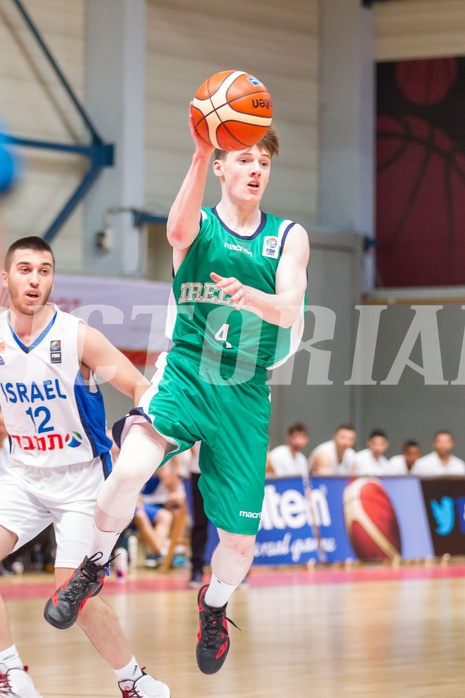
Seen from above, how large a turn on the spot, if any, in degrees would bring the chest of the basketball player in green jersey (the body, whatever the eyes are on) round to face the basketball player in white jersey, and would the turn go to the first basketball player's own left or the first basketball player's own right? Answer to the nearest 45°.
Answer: approximately 90° to the first basketball player's own right

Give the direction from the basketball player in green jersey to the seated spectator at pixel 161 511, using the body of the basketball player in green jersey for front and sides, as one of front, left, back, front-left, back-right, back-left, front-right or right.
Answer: back

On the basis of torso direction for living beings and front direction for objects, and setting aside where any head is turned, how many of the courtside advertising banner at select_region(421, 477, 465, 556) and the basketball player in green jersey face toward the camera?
2

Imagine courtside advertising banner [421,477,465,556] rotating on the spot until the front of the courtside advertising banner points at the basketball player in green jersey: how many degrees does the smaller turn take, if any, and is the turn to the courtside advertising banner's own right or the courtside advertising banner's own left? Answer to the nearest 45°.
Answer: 0° — it already faces them

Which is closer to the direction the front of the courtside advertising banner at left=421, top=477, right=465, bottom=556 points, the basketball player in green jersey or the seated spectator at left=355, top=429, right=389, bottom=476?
the basketball player in green jersey

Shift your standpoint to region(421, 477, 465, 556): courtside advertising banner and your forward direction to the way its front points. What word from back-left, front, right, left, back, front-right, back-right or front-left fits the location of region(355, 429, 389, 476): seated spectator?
back-right

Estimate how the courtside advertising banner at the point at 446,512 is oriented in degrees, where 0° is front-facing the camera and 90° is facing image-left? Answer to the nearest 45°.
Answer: approximately 0°

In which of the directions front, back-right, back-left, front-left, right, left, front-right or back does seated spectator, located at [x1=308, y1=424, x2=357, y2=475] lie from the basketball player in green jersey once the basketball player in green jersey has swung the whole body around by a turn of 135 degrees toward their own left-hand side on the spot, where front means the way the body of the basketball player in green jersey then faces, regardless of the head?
front-left

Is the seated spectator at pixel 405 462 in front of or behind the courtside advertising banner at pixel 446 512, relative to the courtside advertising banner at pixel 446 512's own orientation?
behind

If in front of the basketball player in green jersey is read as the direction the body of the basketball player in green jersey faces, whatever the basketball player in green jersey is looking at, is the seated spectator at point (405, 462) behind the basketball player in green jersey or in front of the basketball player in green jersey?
behind
